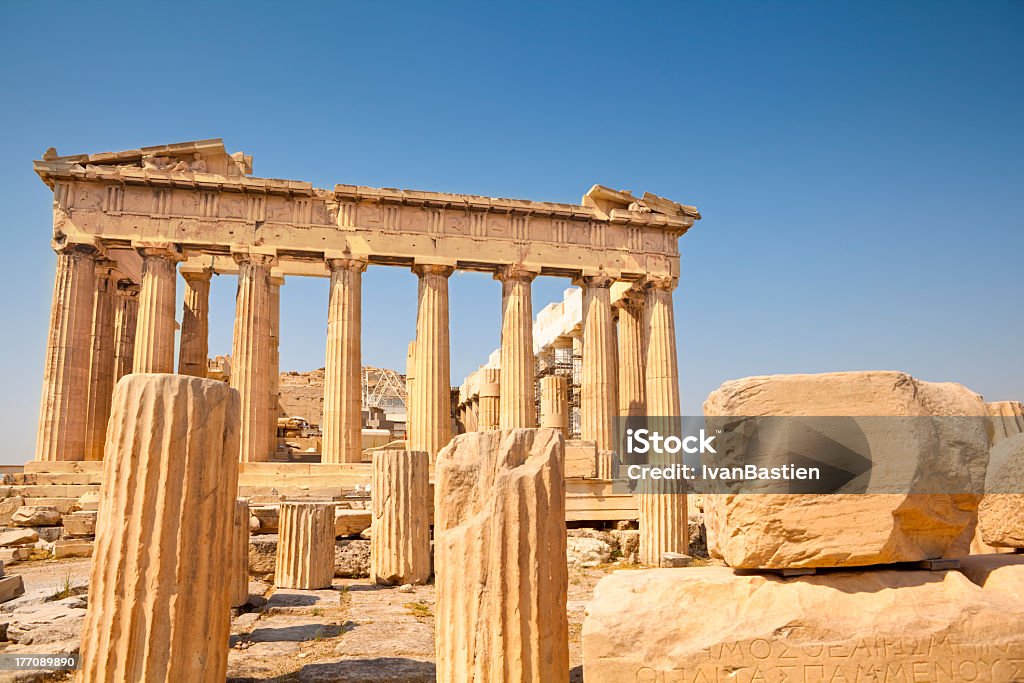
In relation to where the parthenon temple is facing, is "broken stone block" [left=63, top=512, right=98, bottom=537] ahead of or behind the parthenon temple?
ahead

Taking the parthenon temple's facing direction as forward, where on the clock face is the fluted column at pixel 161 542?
The fluted column is roughly at 12 o'clock from the parthenon temple.

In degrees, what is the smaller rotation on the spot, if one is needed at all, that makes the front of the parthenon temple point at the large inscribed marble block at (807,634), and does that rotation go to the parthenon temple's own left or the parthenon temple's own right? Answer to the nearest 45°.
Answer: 0° — it already faces it

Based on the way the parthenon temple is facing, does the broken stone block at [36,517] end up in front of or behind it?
in front

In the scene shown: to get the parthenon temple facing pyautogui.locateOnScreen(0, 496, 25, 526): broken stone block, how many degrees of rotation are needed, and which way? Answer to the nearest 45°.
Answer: approximately 45° to its right

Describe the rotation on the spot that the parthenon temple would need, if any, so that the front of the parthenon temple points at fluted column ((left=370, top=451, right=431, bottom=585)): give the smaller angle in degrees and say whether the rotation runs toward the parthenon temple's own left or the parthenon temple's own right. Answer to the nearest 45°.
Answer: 0° — it already faces it

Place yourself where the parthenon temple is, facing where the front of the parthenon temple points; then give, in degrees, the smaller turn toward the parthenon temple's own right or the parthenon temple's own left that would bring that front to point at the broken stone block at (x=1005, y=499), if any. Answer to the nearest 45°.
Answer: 0° — it already faces it

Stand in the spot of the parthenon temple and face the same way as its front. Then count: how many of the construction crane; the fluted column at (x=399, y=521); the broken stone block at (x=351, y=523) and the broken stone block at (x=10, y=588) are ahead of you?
3

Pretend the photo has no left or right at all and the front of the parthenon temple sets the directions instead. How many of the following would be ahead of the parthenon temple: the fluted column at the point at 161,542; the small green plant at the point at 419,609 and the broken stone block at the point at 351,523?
3

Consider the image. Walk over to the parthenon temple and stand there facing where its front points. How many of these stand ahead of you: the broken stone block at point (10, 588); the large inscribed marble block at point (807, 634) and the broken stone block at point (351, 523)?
3
